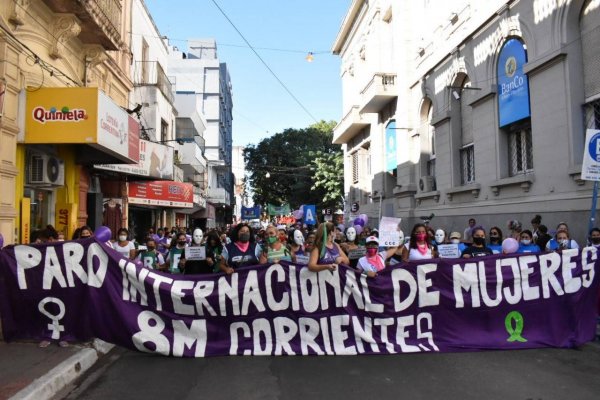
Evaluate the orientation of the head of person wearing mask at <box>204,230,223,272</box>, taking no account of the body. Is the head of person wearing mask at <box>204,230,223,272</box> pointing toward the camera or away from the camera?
toward the camera

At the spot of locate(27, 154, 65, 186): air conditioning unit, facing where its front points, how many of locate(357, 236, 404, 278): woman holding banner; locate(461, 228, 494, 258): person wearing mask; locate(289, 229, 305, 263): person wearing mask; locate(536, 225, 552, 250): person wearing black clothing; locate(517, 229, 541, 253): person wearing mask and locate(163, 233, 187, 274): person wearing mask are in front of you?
6

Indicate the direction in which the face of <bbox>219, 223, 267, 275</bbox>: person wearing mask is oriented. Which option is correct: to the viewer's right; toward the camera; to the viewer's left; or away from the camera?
toward the camera

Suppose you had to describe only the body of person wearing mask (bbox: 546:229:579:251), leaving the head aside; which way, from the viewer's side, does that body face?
toward the camera

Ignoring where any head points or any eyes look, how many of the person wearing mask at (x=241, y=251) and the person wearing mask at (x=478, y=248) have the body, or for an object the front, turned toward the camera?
2

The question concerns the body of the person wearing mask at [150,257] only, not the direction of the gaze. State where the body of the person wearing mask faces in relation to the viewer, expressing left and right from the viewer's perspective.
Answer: facing the viewer

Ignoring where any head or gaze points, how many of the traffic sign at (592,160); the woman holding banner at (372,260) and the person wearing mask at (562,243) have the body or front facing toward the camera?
3

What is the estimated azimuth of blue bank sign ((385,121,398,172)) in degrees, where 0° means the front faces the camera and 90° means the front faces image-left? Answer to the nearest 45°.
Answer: approximately 45°

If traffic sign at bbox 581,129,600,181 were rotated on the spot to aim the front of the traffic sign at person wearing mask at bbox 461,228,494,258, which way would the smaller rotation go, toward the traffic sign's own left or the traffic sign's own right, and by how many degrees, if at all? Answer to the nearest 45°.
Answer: approximately 45° to the traffic sign's own right

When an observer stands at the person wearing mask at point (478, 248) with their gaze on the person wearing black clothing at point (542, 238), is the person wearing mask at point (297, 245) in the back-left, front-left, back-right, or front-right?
back-left

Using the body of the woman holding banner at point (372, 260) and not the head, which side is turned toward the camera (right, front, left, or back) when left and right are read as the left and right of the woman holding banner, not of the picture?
front

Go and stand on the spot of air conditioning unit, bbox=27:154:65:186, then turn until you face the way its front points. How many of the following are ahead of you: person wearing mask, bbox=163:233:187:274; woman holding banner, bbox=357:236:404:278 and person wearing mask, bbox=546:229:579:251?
3

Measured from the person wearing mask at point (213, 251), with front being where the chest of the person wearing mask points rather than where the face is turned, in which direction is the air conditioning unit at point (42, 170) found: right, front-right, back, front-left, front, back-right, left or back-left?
back-right

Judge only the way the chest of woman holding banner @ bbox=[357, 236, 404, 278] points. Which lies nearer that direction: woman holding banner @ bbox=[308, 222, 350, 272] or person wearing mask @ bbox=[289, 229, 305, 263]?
the woman holding banner

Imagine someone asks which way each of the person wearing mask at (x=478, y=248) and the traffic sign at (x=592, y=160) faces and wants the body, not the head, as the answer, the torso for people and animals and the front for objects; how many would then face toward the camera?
2

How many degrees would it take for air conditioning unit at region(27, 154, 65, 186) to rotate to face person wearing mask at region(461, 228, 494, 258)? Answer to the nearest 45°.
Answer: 0° — it already faces them
